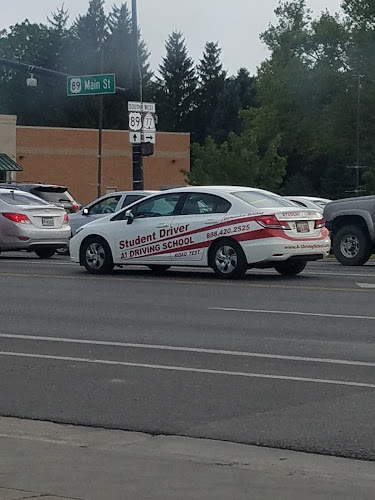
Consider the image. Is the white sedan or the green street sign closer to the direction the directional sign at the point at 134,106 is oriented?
the white sedan

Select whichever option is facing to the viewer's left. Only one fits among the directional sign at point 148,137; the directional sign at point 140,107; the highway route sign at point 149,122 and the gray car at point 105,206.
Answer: the gray car

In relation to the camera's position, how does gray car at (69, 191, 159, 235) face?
facing to the left of the viewer

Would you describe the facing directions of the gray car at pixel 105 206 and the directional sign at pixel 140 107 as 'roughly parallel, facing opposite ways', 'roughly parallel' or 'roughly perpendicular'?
roughly perpendicular

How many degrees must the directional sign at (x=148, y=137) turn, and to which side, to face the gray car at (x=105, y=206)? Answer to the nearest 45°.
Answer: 0° — it already faces it

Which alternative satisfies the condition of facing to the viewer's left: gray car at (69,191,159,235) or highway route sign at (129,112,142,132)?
the gray car

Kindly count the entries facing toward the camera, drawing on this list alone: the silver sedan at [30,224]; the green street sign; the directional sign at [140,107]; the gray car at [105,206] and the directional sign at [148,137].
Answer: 3

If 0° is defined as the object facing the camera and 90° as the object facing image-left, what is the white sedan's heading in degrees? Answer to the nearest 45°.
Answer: approximately 135°

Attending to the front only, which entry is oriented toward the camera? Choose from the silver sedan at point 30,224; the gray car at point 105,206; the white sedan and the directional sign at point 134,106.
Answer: the directional sign
